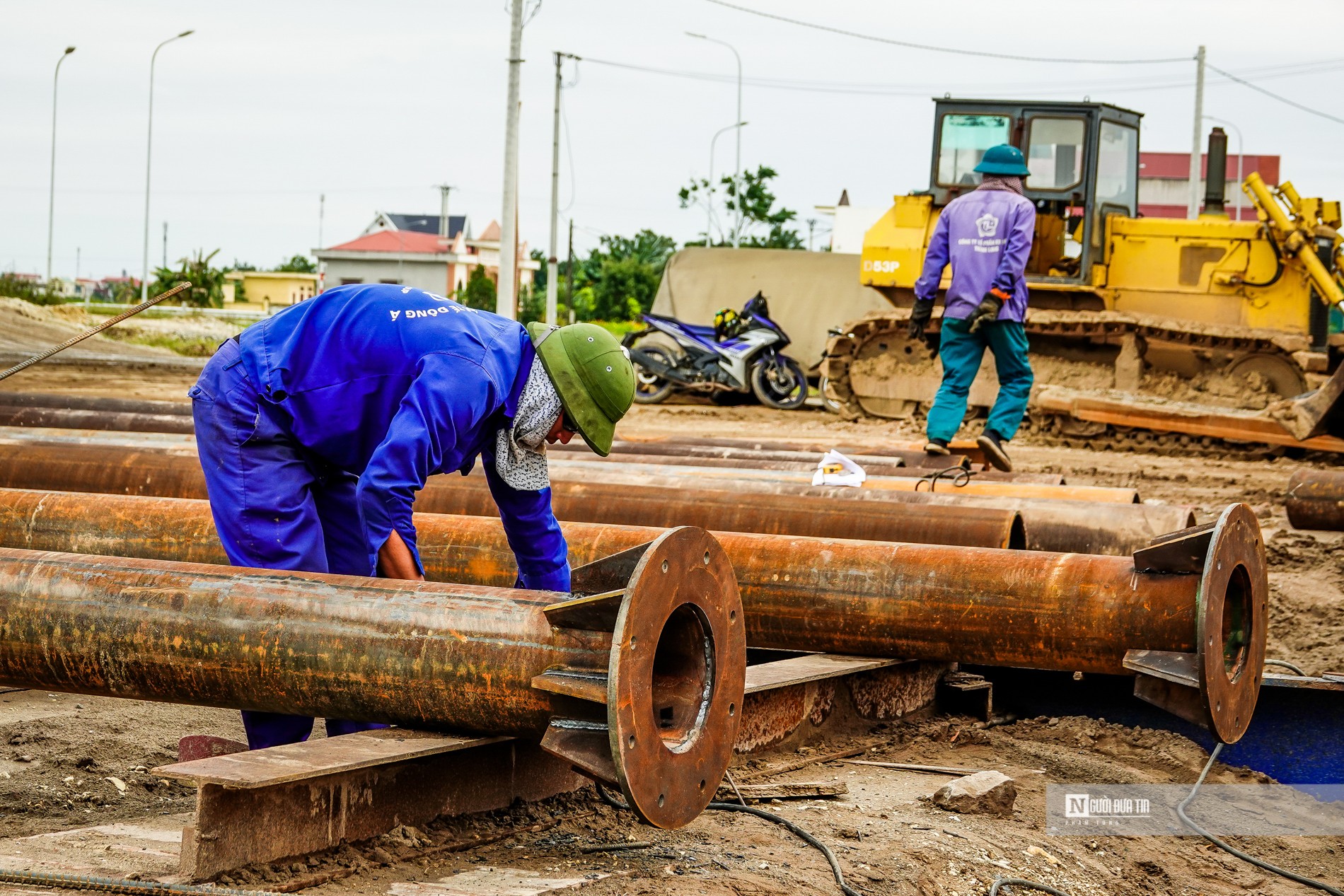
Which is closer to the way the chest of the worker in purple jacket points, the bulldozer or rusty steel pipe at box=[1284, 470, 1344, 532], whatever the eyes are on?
the bulldozer

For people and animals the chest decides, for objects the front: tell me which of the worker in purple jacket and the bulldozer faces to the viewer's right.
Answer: the bulldozer

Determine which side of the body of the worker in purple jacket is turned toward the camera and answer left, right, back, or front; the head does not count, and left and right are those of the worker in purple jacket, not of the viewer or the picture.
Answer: back

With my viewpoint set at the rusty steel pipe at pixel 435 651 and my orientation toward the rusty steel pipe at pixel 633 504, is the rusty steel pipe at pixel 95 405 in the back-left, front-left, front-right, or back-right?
front-left

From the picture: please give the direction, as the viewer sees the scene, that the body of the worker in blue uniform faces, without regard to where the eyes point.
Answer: to the viewer's right

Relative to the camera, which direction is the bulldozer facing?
to the viewer's right

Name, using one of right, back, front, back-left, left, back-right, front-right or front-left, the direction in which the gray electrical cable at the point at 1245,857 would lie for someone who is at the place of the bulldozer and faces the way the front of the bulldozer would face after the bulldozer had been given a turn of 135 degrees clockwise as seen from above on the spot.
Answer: front-left

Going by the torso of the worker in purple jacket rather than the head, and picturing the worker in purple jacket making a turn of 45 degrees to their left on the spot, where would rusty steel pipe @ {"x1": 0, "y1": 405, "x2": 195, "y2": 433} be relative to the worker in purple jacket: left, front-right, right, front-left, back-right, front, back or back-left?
front-left

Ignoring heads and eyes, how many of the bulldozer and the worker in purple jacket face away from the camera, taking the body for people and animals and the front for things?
1

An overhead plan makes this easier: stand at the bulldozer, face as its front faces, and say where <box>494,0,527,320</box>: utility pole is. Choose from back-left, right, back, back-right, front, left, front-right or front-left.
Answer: back-left

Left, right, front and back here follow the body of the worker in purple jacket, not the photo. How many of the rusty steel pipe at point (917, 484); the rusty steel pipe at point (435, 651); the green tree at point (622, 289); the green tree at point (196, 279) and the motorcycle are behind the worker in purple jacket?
2

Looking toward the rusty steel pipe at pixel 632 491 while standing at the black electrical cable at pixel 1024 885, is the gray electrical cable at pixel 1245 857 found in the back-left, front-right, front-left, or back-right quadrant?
front-right

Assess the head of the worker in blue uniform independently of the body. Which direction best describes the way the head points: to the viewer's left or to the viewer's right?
to the viewer's right
